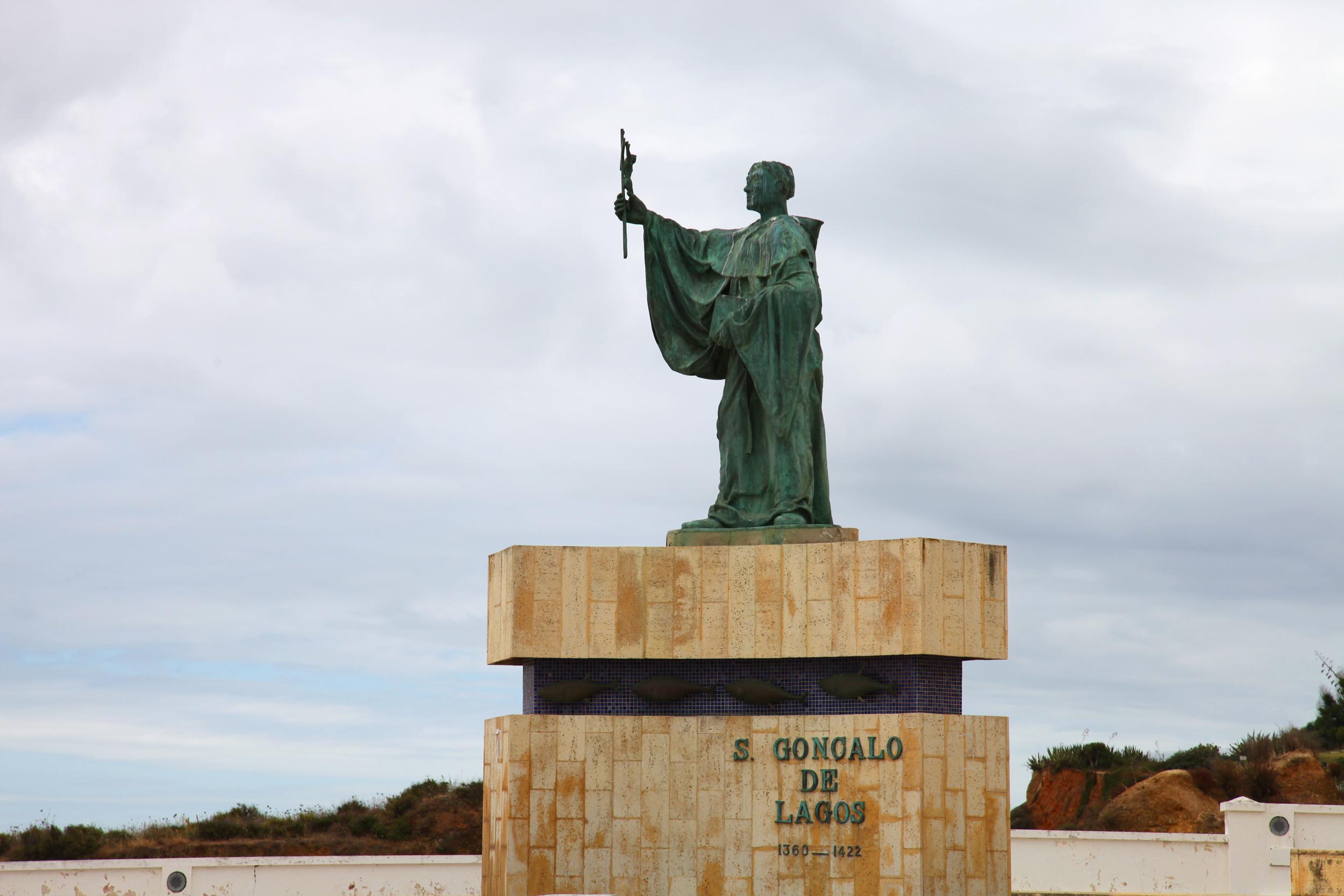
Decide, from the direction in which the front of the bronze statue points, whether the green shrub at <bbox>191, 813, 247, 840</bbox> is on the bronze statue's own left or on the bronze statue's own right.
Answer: on the bronze statue's own right

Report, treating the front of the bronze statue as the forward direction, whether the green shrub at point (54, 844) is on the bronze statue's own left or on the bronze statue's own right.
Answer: on the bronze statue's own right

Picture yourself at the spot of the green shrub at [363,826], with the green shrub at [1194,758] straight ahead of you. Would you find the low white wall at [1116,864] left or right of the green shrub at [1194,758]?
right

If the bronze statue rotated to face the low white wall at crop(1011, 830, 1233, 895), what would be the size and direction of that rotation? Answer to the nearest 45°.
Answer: approximately 180°

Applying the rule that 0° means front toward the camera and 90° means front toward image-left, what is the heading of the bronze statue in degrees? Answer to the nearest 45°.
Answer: approximately 45°
